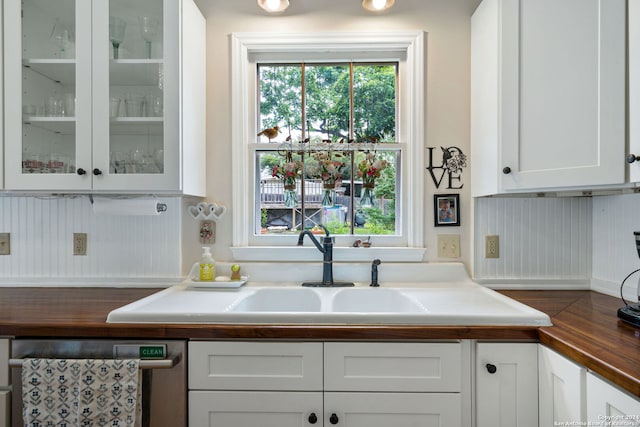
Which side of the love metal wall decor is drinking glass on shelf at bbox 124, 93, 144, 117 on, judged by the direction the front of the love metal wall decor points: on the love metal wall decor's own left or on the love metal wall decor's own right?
on the love metal wall decor's own right

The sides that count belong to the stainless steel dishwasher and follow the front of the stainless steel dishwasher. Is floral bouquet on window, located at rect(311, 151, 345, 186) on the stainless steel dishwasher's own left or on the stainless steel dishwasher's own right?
on the stainless steel dishwasher's own left

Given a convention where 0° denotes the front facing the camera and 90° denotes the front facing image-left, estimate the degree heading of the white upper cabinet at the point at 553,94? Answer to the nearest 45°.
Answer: approximately 0°

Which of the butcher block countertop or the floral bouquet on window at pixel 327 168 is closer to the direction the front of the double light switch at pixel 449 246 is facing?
the butcher block countertop

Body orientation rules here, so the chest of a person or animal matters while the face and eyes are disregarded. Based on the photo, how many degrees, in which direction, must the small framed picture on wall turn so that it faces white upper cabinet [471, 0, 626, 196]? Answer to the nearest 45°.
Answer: approximately 45° to its left

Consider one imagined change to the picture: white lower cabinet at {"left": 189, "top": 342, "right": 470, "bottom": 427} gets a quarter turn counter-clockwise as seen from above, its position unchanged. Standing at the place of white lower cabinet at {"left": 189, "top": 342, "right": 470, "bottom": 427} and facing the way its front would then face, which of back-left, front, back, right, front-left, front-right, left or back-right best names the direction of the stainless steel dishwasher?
back

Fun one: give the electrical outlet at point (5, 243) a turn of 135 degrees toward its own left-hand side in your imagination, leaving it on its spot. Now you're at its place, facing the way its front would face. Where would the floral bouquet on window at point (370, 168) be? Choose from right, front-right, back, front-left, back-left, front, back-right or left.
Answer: right

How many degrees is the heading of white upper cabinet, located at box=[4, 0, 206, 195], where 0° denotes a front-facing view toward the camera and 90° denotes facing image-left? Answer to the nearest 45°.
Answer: approximately 0°

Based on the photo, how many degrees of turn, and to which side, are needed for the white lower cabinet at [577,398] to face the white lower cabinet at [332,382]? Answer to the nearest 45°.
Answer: approximately 45° to its right

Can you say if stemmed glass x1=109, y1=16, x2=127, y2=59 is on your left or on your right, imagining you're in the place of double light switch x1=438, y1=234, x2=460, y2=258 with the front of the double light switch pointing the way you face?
on your right
